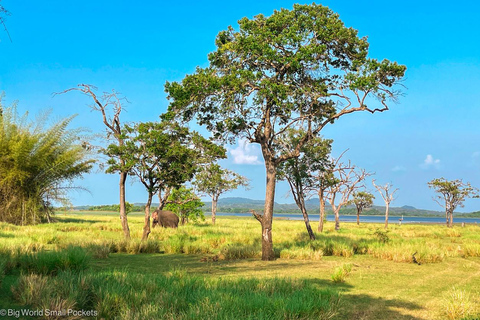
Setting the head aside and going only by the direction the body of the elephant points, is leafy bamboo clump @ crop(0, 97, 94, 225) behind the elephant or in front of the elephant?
in front

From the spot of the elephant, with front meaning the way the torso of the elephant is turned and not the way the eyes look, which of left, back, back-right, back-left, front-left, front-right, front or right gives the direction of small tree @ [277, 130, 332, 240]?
back-left

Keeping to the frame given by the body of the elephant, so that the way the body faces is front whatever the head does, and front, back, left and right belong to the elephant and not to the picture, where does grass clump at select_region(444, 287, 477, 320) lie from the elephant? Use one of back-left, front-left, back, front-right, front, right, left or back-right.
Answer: left

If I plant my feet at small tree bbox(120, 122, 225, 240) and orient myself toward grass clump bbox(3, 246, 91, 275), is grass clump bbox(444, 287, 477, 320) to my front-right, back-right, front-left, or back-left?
front-left

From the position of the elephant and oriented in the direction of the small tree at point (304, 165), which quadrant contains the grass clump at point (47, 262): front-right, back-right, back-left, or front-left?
front-right

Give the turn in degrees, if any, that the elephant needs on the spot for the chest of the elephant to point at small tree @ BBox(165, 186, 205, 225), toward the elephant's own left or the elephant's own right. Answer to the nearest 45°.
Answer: approximately 90° to the elephant's own right

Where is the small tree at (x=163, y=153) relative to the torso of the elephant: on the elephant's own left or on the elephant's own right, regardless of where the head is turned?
on the elephant's own left

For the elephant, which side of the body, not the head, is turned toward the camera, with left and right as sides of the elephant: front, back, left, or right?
left

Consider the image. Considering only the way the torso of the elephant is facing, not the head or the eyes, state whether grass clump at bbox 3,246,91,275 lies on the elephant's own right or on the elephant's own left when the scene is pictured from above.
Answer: on the elephant's own left

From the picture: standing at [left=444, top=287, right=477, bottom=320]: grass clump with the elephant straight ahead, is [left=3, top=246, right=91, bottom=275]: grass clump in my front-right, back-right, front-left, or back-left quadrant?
front-left
